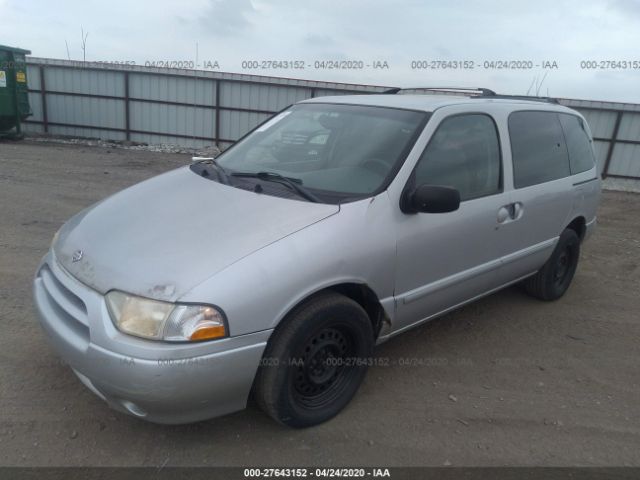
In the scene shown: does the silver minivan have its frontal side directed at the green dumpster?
no

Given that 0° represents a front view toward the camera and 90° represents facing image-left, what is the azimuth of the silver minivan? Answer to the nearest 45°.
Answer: approximately 45°

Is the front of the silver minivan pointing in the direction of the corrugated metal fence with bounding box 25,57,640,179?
no
